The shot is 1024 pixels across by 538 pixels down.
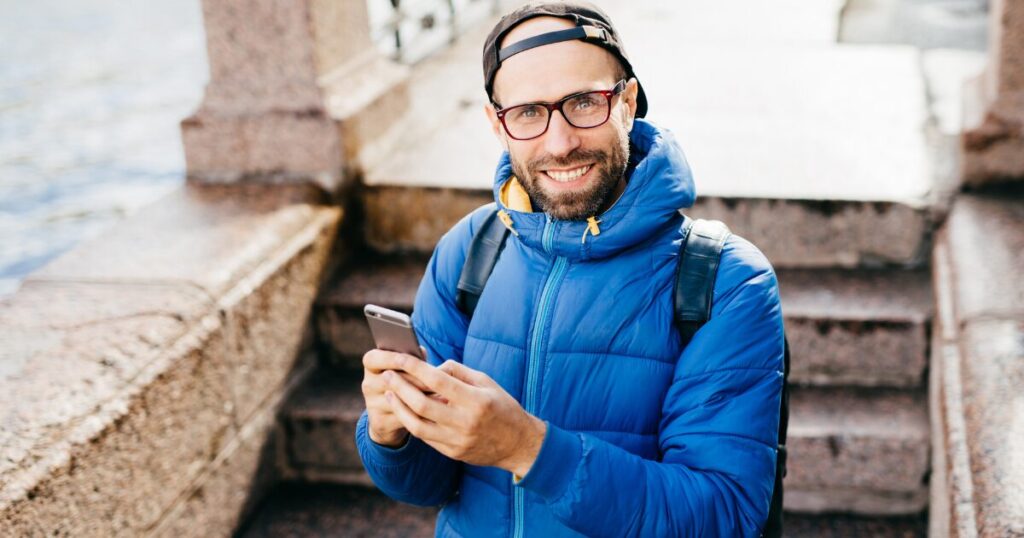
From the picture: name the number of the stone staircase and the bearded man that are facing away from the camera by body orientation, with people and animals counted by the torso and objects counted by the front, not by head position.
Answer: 0

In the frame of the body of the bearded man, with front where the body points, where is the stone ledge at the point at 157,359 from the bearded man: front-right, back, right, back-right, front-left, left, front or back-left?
right

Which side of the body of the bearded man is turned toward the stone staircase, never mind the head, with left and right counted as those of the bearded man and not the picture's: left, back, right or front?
back

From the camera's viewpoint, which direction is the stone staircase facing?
toward the camera
